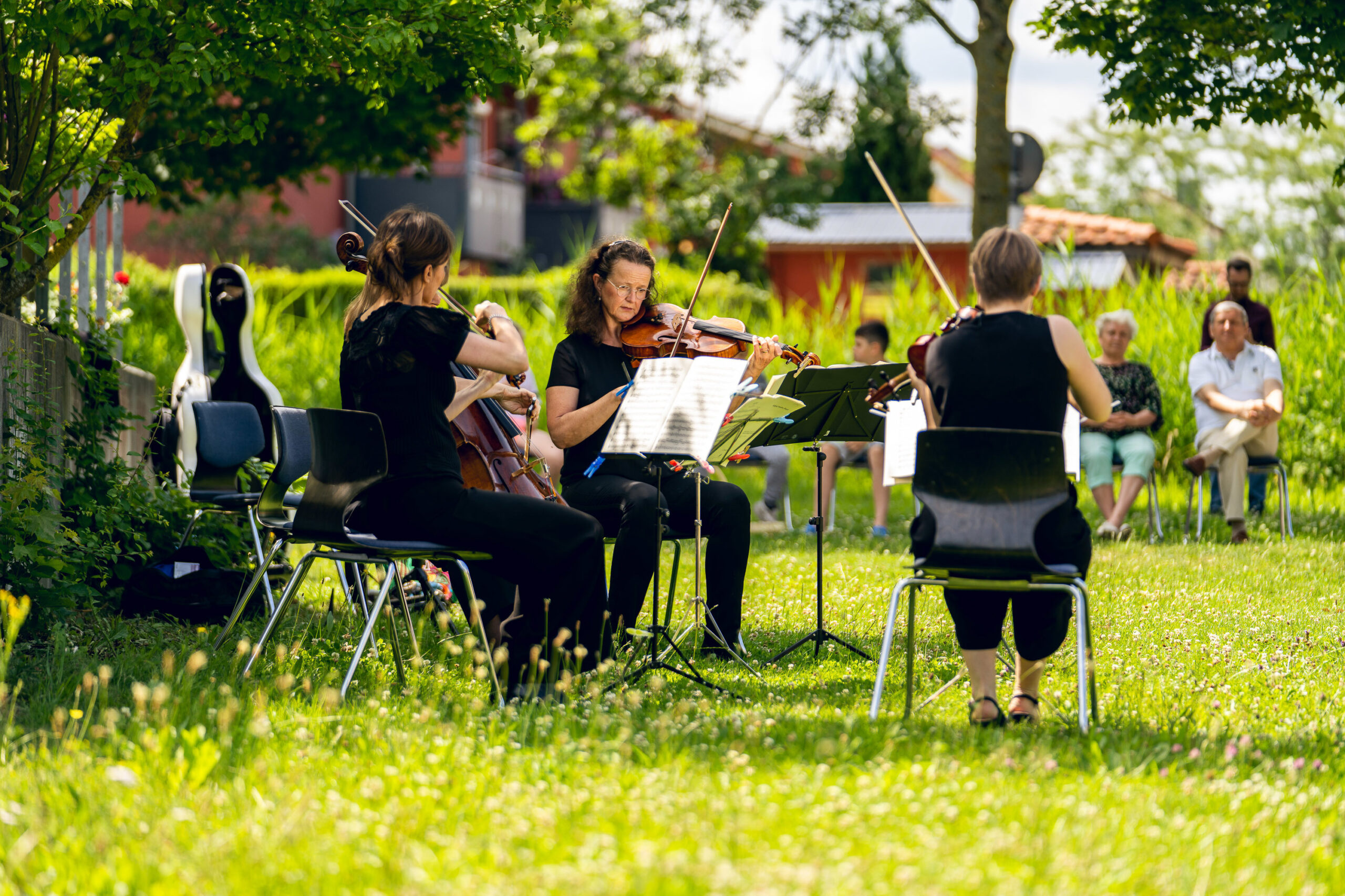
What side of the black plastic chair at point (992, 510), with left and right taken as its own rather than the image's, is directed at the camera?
back

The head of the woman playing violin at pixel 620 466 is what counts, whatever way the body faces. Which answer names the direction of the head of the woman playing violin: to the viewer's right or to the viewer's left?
to the viewer's right

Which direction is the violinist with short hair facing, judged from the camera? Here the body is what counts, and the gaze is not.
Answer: away from the camera

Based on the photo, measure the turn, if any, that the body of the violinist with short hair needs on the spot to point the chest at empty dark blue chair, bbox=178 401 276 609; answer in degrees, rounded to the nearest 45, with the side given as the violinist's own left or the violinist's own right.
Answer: approximately 45° to the violinist's own left

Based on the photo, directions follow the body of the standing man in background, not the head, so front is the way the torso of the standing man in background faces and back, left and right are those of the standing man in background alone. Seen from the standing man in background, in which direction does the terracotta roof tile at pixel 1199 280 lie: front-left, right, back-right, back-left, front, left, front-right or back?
back

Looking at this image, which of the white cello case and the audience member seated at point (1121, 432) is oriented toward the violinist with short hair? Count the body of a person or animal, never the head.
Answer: the audience member seated

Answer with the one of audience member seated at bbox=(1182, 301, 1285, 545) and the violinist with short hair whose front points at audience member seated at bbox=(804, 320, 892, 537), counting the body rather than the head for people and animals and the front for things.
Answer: the violinist with short hair

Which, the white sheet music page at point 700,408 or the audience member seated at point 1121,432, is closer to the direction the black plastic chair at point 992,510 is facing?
the audience member seated
